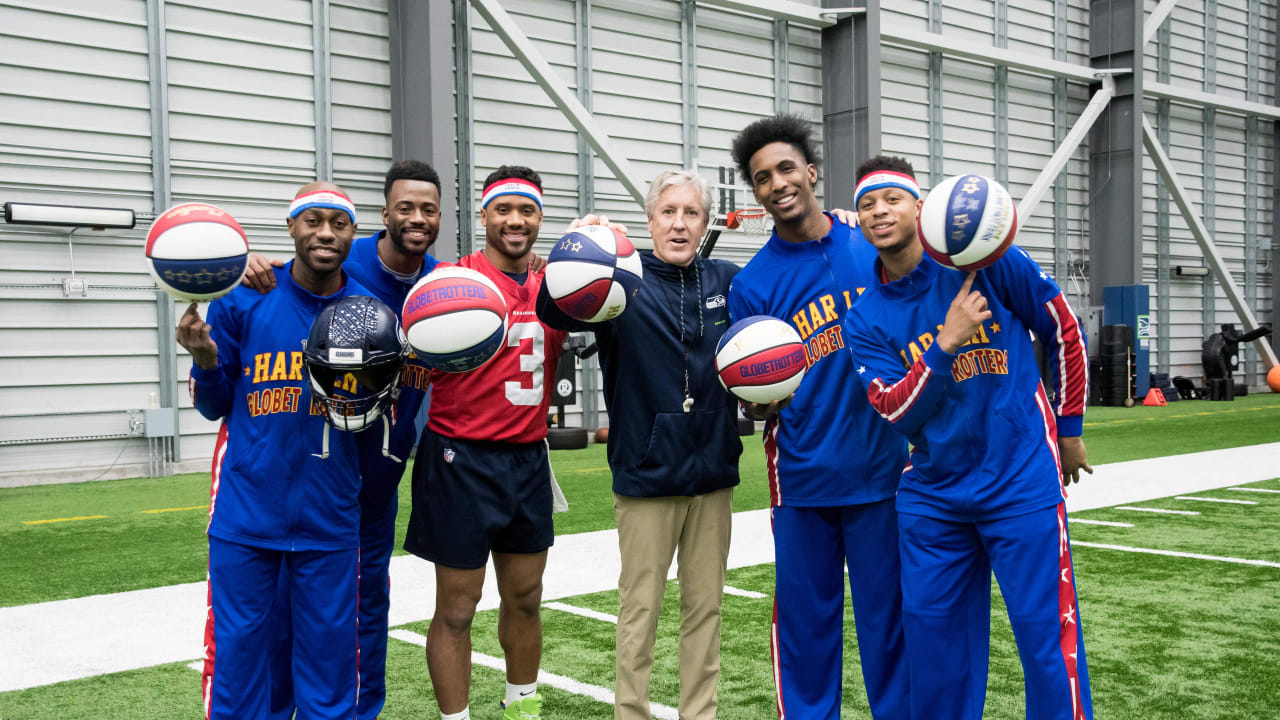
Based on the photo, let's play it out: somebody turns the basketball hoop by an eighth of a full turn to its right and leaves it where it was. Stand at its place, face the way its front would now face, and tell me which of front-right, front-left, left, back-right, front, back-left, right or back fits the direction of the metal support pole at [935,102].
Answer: left

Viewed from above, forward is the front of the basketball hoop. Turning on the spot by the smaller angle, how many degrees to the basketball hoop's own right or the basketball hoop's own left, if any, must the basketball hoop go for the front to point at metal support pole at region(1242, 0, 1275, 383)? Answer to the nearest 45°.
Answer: approximately 45° to the basketball hoop's own left

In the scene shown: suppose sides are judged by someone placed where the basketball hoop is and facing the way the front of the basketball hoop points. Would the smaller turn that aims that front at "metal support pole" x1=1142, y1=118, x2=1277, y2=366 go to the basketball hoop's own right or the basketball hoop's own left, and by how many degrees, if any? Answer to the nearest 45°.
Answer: approximately 45° to the basketball hoop's own left

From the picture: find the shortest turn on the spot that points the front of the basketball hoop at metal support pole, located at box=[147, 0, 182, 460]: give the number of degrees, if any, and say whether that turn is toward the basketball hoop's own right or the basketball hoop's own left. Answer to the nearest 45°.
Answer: approximately 135° to the basketball hoop's own right

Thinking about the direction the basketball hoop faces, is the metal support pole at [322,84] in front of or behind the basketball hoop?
behind

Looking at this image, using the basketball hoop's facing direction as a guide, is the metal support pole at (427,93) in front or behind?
behind

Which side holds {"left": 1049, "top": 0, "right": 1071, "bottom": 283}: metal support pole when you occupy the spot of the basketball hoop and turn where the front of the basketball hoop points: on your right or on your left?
on your left

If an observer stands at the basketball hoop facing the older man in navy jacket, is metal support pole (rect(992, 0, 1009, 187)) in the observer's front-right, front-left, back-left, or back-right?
back-left

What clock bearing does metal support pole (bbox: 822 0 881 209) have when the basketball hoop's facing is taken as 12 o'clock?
The metal support pole is roughly at 10 o'clock from the basketball hoop.
